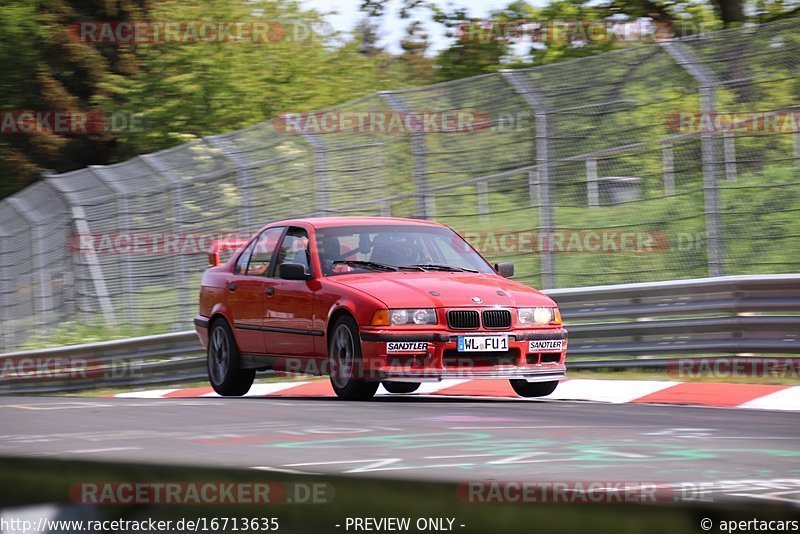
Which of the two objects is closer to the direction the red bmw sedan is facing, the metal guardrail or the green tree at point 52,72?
the metal guardrail

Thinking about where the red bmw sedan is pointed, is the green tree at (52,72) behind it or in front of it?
behind

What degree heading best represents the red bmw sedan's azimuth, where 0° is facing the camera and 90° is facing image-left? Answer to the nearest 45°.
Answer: approximately 315°
